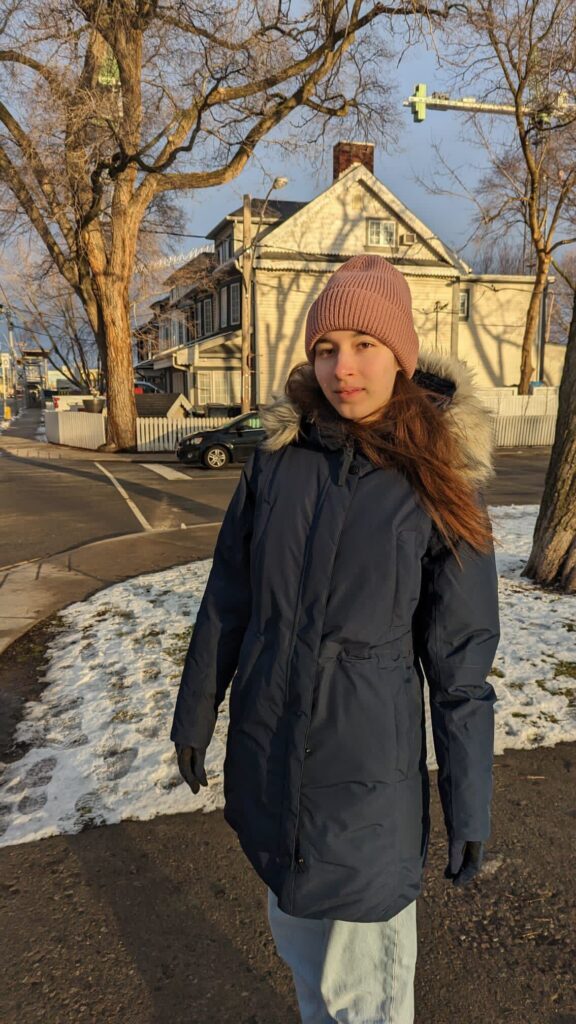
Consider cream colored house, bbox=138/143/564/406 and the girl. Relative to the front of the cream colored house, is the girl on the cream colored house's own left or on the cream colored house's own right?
on the cream colored house's own left

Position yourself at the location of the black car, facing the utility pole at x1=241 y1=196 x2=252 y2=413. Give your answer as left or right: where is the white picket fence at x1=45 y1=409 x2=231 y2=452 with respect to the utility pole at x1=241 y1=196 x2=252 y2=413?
left

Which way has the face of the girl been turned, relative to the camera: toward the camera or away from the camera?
toward the camera
